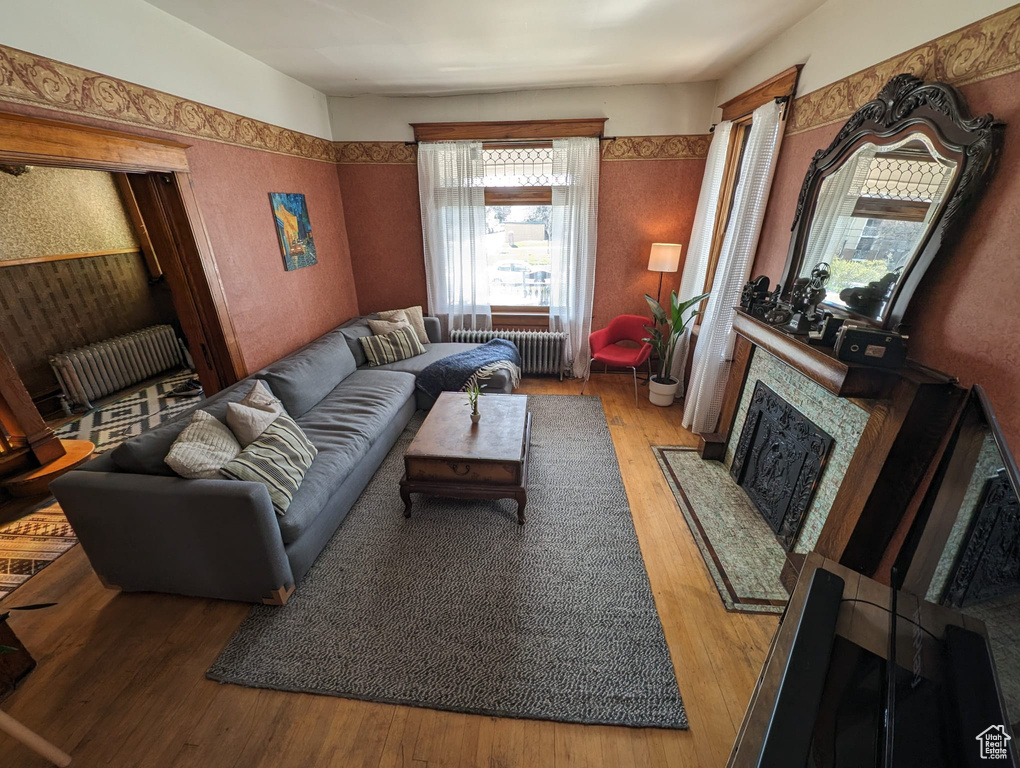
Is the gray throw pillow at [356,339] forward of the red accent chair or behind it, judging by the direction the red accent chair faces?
forward

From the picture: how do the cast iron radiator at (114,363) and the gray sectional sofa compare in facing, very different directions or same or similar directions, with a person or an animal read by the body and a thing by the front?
same or similar directions

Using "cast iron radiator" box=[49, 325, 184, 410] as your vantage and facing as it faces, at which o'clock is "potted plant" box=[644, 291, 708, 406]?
The potted plant is roughly at 12 o'clock from the cast iron radiator.

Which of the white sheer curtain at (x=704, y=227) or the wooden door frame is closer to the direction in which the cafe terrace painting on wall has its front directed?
the white sheer curtain

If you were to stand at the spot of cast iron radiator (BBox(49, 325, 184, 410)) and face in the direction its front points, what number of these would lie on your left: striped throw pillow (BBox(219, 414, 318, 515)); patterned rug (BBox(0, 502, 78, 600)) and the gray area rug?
0

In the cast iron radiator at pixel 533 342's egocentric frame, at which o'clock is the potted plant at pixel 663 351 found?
The potted plant is roughly at 10 o'clock from the cast iron radiator.

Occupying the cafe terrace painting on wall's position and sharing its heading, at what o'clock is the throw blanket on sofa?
The throw blanket on sofa is roughly at 12 o'clock from the cafe terrace painting on wall.

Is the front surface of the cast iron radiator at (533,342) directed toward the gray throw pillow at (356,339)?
no

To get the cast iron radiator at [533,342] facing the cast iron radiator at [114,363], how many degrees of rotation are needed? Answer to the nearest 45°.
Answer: approximately 90° to its right

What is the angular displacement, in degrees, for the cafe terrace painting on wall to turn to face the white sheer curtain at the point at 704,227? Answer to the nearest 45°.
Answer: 0° — it already faces it

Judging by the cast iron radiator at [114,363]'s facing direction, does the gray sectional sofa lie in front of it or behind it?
in front

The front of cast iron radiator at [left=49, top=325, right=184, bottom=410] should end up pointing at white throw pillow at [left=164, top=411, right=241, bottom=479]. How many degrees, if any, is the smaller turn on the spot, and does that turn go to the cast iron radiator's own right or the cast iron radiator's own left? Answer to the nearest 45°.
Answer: approximately 45° to the cast iron radiator's own right

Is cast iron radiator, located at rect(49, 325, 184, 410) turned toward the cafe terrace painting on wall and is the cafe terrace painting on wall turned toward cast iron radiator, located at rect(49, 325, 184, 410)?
no

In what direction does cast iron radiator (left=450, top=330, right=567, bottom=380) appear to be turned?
toward the camera

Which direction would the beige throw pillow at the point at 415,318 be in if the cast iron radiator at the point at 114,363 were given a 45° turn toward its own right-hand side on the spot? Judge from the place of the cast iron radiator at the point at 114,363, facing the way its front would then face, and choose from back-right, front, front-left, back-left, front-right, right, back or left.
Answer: front-left

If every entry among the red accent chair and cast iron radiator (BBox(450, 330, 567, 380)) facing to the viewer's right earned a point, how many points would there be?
0

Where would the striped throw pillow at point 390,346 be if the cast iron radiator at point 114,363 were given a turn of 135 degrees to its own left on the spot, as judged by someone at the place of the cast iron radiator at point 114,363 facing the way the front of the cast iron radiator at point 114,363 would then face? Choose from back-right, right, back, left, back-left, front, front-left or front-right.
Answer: back-right

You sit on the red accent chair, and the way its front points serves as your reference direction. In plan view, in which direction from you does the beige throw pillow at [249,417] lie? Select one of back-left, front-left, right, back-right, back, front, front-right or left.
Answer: front

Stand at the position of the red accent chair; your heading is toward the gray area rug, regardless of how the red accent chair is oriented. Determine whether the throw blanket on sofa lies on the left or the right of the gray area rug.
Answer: right

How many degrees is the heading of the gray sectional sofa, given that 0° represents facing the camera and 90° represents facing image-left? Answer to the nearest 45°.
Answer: approximately 315°

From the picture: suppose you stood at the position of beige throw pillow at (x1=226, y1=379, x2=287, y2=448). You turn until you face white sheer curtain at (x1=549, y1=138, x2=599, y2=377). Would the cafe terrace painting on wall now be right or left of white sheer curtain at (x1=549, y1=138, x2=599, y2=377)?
left

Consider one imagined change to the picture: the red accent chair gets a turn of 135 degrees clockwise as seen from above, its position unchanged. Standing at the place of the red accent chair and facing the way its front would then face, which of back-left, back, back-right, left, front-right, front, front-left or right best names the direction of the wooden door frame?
back-left

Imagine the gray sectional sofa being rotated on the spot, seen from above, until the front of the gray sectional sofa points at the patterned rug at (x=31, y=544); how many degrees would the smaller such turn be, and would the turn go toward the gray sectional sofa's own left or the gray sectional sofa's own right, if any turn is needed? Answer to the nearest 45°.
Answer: approximately 180°

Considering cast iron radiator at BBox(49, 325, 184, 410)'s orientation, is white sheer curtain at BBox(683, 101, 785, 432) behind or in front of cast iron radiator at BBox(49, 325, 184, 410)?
in front
